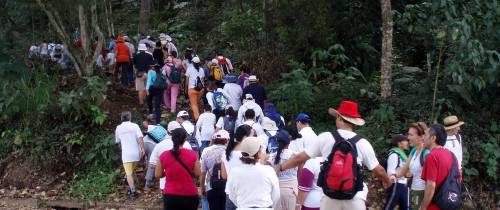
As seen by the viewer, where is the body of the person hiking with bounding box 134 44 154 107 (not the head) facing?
away from the camera

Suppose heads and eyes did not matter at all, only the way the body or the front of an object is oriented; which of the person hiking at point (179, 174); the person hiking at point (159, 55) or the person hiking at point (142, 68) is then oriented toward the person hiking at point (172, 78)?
the person hiking at point (179, 174)

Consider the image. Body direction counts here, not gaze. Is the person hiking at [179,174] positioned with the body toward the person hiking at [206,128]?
yes

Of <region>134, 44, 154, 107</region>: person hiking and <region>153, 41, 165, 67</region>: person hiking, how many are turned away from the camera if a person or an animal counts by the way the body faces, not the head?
2

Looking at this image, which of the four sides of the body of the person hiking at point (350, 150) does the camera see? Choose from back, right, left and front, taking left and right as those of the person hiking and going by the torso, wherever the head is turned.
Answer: back

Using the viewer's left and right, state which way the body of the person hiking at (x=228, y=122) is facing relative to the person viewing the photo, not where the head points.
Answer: facing away from the viewer

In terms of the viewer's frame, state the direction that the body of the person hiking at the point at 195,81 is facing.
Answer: away from the camera

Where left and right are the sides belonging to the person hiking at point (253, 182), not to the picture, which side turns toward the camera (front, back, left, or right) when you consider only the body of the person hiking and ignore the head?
back

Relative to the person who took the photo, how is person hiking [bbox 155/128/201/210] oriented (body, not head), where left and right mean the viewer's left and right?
facing away from the viewer
